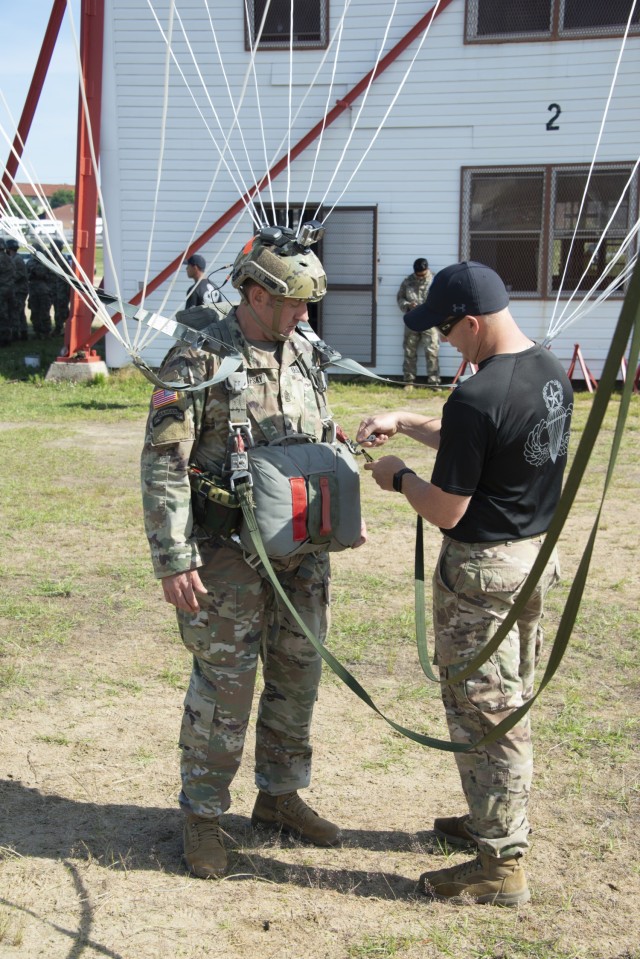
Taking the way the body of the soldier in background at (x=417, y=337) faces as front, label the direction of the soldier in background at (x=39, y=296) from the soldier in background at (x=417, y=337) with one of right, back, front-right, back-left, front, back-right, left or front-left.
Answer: back-right

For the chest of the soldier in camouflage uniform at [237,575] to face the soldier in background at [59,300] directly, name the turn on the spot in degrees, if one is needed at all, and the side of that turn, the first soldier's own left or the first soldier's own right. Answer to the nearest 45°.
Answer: approximately 135° to the first soldier's own left

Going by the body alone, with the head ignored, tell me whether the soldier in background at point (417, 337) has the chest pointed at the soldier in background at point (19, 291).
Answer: no

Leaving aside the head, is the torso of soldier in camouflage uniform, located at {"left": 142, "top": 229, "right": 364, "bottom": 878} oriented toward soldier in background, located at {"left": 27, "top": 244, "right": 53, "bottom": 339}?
no

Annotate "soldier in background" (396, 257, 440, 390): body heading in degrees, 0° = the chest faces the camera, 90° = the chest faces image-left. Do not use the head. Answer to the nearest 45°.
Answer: approximately 0°

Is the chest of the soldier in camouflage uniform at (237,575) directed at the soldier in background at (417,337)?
no

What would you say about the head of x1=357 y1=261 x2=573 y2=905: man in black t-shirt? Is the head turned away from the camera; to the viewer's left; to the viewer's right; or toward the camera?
to the viewer's left

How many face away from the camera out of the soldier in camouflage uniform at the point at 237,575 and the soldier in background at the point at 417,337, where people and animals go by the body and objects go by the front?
0

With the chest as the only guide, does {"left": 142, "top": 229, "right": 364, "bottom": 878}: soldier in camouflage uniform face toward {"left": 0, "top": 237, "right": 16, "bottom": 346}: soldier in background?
no

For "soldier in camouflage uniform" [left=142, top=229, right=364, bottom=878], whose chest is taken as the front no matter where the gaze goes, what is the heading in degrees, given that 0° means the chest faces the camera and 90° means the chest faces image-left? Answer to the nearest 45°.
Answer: approximately 315°

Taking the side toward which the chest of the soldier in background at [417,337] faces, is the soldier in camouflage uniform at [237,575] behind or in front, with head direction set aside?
in front

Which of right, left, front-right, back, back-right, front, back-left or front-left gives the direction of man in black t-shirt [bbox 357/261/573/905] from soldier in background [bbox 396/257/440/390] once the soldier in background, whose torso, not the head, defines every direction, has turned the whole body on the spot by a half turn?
back
